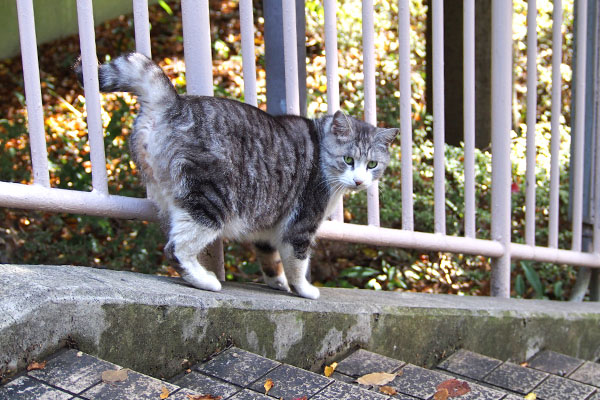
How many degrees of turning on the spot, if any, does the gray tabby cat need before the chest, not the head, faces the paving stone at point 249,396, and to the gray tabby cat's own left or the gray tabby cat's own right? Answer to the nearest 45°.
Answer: approximately 90° to the gray tabby cat's own right

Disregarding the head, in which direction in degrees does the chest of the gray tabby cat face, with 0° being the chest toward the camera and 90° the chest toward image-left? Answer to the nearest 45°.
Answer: approximately 270°

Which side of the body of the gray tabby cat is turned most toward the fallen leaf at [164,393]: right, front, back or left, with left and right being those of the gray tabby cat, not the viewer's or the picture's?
right

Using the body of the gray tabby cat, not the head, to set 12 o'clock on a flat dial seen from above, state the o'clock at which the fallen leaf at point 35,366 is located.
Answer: The fallen leaf is roughly at 4 o'clock from the gray tabby cat.

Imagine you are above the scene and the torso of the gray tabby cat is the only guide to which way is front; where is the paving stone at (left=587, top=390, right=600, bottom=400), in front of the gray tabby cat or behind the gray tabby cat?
in front

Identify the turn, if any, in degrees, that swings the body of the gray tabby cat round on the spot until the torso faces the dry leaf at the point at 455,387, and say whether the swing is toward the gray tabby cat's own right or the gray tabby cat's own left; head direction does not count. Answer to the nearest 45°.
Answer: approximately 45° to the gray tabby cat's own right

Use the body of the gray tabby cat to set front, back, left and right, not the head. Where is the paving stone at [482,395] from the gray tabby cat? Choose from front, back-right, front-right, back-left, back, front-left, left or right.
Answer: front-right

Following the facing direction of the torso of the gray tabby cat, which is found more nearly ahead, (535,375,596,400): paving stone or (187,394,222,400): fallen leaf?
the paving stone

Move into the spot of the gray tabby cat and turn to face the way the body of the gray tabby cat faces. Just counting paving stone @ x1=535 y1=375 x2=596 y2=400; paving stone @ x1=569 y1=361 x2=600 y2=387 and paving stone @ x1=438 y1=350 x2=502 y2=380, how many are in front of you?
3

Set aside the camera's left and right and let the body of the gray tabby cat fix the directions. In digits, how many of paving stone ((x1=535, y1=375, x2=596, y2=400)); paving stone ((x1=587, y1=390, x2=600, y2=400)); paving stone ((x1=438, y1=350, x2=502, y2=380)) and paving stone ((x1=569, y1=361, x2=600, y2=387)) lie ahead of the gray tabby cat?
4

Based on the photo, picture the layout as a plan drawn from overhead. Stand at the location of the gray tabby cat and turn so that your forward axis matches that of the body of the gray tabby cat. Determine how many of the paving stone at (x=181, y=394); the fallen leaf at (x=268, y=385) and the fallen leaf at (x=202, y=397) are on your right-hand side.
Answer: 3

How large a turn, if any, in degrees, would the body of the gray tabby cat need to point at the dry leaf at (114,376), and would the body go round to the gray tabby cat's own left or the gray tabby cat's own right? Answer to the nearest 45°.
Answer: approximately 90° to the gray tabby cat's own right

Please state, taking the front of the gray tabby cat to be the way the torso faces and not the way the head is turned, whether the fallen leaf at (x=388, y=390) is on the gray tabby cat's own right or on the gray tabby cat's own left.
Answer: on the gray tabby cat's own right

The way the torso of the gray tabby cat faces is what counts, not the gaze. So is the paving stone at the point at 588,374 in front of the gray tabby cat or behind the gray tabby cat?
in front
